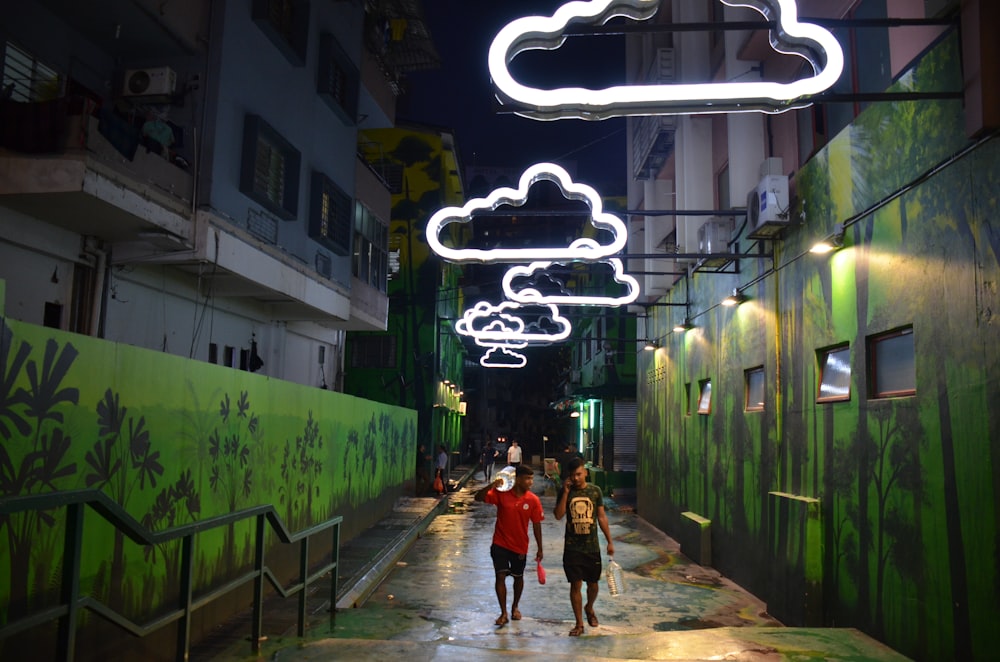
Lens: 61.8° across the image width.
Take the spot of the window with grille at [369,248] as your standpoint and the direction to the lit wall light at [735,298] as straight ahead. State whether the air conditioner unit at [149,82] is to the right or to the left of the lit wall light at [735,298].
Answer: right

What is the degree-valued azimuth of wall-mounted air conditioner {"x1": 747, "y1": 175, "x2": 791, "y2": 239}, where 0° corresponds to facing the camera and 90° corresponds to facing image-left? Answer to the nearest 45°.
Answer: approximately 90°

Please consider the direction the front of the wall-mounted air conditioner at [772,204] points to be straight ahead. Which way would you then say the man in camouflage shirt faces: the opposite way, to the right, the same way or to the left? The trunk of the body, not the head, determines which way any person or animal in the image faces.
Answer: to the left

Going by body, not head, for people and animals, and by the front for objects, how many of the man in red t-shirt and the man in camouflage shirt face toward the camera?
2

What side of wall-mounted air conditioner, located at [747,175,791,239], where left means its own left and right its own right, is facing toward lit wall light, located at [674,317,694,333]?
right

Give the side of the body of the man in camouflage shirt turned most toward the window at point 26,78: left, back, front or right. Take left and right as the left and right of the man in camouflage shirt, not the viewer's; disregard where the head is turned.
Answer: right

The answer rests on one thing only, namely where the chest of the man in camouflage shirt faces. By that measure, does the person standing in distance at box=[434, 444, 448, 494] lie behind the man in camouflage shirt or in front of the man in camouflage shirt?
behind

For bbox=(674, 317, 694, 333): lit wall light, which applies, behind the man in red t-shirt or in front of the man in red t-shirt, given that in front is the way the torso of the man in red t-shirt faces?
behind

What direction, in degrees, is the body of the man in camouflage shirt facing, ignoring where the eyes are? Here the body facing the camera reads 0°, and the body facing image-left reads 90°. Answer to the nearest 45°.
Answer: approximately 0°

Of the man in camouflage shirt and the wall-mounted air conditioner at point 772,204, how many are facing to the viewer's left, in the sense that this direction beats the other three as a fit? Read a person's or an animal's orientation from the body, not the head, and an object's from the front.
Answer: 1

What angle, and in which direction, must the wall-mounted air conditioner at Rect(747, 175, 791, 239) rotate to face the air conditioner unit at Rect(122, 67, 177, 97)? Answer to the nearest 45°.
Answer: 0° — it already faces it
